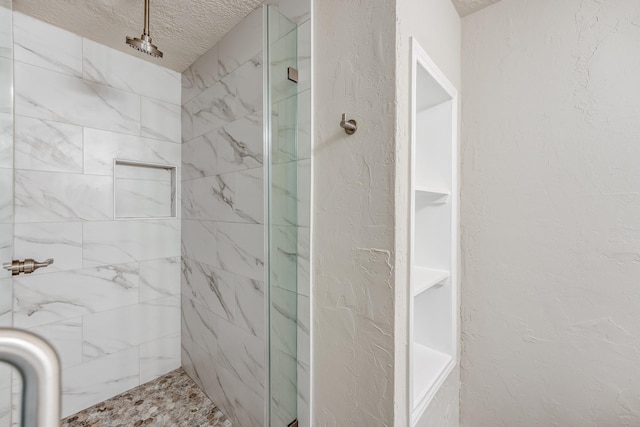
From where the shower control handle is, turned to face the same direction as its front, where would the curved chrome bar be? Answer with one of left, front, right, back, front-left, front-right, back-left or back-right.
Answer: right

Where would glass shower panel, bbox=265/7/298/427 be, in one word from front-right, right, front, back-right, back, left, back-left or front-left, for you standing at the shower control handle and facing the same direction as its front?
front-right

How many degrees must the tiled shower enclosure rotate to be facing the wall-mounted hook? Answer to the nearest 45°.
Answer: approximately 45° to its left

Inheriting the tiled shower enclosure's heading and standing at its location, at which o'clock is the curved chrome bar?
The curved chrome bar is roughly at 12 o'clock from the tiled shower enclosure.

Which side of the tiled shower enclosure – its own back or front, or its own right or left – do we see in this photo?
front

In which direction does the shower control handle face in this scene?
to the viewer's right
